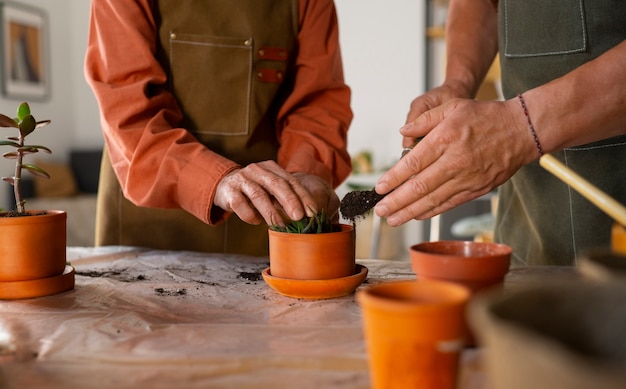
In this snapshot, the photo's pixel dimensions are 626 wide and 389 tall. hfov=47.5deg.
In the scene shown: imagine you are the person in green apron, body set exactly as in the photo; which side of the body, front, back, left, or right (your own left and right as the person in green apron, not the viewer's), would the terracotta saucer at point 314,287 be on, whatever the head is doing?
front

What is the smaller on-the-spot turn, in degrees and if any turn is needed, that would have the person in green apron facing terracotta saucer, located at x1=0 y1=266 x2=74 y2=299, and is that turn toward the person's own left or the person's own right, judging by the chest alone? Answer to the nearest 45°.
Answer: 0° — they already face it

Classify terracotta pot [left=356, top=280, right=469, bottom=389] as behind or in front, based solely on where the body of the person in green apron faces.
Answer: in front

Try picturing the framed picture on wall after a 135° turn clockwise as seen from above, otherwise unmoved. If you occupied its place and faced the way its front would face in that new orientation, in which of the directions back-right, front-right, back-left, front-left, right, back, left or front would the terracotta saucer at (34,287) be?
left

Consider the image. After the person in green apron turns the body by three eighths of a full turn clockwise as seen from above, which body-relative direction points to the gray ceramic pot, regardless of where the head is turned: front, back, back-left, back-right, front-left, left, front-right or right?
back

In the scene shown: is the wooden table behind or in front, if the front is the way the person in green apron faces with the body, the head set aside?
in front

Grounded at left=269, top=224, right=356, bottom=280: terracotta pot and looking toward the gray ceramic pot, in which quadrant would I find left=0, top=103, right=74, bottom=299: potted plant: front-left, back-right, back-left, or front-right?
back-right

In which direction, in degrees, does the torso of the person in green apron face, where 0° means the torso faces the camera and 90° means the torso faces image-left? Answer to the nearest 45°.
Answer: approximately 45°

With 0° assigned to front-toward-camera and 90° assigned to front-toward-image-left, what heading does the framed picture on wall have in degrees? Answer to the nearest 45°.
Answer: approximately 315°

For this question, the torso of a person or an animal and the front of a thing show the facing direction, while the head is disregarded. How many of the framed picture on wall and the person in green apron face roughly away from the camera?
0
